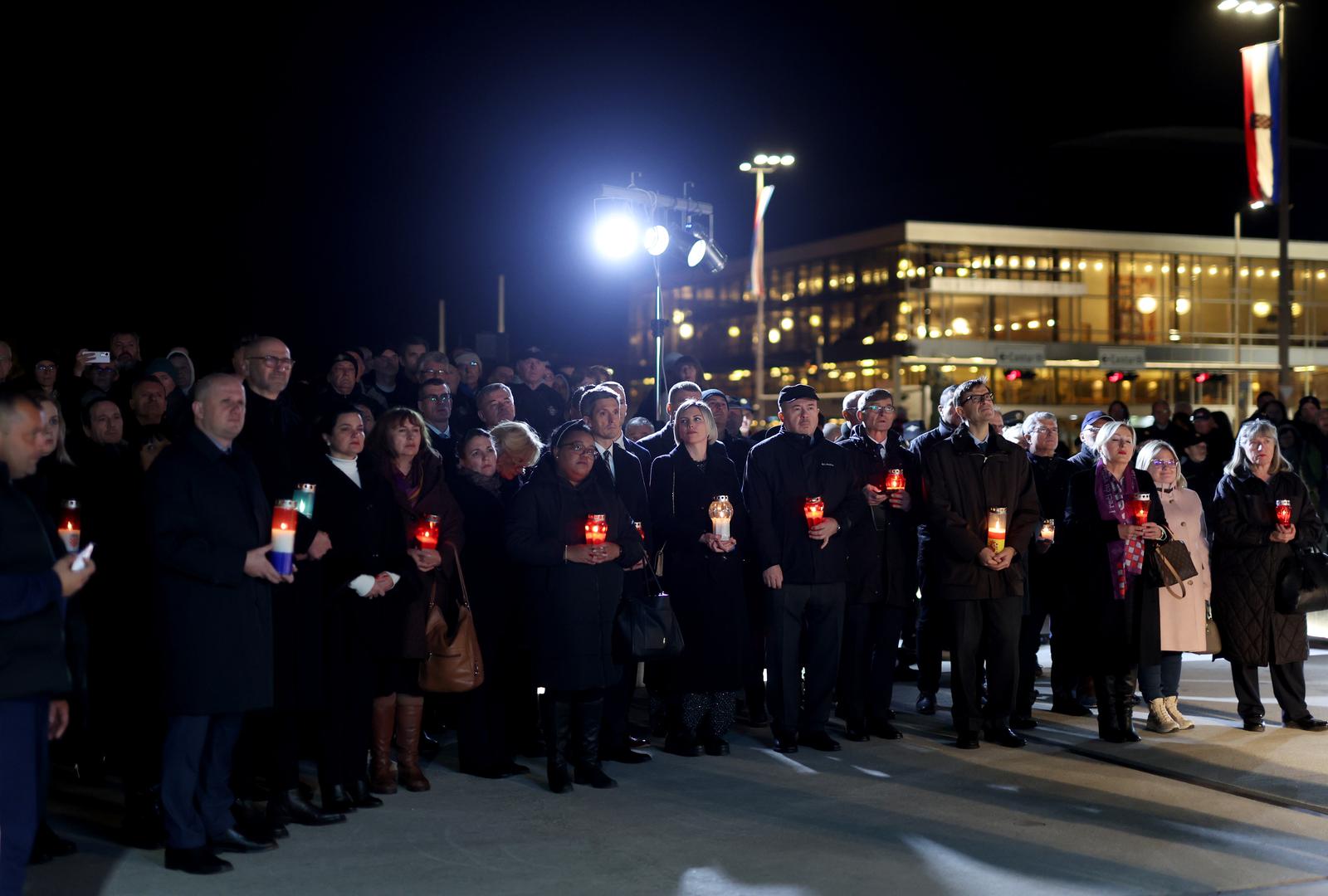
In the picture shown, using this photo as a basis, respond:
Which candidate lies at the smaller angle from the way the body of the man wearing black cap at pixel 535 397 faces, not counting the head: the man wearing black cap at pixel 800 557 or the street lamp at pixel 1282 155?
the man wearing black cap

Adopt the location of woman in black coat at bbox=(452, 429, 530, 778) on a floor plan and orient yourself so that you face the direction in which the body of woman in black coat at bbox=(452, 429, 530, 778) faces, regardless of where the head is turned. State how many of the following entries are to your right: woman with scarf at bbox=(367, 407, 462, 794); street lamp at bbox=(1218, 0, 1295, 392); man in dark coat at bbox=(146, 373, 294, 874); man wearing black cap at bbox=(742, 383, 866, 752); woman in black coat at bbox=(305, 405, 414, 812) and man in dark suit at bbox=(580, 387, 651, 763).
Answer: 3

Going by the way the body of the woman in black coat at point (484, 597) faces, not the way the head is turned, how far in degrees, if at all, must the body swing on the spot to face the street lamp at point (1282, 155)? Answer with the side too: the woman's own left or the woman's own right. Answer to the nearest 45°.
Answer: approximately 90° to the woman's own left

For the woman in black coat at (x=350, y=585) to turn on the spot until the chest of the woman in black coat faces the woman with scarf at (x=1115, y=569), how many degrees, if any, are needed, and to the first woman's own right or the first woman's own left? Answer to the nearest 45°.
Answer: approximately 45° to the first woman's own left

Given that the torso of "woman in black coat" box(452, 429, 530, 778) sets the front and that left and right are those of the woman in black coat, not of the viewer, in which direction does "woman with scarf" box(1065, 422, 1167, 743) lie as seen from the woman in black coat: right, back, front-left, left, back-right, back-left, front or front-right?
front-left

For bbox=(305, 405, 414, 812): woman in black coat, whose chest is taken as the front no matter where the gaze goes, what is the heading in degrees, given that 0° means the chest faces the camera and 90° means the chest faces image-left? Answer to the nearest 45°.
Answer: approximately 315°

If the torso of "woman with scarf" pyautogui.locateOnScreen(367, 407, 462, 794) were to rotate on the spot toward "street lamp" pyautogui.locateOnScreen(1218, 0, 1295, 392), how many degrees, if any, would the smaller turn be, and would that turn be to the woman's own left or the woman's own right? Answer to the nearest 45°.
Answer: approximately 135° to the woman's own left

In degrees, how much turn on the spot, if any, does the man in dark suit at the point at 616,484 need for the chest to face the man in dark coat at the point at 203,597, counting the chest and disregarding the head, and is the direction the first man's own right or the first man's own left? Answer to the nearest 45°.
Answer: approximately 90° to the first man's own right

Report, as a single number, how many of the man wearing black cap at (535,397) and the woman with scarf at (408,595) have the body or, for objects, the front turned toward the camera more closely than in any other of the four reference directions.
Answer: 2

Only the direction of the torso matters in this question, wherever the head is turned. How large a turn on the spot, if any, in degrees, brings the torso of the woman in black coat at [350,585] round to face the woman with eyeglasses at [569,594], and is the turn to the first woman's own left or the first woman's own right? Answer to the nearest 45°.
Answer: approximately 45° to the first woman's own left

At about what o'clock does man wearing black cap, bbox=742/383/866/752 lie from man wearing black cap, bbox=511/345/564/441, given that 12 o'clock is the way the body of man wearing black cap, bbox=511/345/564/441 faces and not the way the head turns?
man wearing black cap, bbox=742/383/866/752 is roughly at 11 o'clock from man wearing black cap, bbox=511/345/564/441.

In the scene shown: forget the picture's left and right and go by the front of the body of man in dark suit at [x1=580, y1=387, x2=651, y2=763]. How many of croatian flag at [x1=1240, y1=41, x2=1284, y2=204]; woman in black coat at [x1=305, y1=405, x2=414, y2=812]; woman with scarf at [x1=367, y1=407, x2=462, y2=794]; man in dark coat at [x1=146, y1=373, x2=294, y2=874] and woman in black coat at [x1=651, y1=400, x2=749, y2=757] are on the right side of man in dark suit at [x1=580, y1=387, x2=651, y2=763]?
3

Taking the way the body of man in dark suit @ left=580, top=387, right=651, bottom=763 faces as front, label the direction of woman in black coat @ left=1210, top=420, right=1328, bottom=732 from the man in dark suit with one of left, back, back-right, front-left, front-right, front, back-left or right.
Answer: front-left

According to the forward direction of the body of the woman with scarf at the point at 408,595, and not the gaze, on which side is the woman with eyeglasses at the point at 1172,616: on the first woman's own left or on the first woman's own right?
on the first woman's own left
